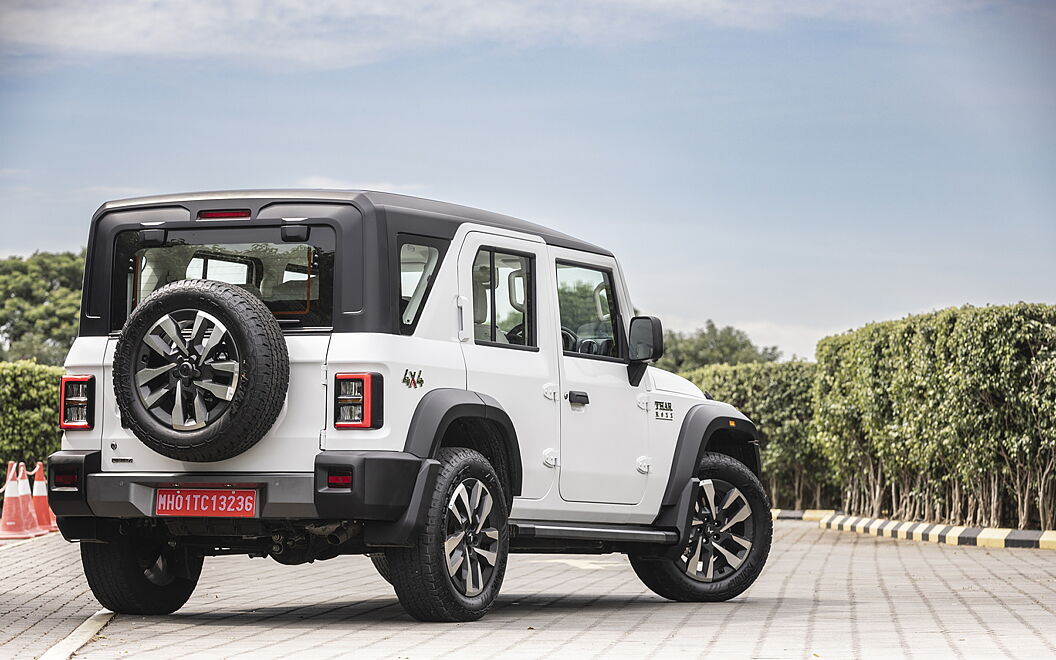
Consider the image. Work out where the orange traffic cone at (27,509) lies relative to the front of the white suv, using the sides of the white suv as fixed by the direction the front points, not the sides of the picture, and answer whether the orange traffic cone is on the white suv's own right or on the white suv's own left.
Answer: on the white suv's own left

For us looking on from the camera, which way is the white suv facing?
facing away from the viewer and to the right of the viewer

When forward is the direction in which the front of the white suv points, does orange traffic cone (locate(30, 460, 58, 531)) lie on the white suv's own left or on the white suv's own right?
on the white suv's own left

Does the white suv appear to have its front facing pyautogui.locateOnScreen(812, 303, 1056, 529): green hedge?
yes

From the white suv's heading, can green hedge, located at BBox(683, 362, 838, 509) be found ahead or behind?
ahead

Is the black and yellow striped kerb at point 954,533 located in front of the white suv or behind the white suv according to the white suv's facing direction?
in front

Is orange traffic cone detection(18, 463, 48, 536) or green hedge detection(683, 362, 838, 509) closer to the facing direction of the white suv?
the green hedge

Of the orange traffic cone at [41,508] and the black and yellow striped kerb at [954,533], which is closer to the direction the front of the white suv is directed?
the black and yellow striped kerb

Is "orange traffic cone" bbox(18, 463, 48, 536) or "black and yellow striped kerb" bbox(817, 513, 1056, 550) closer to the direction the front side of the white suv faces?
the black and yellow striped kerb

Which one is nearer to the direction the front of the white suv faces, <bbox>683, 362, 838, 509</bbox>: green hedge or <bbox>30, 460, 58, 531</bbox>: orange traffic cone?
the green hedge
